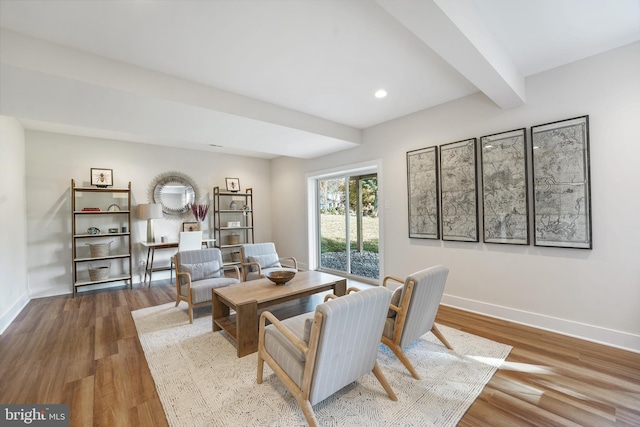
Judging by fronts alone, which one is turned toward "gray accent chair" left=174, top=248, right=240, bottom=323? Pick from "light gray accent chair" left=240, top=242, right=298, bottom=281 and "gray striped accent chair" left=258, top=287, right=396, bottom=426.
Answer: "gray striped accent chair" left=258, top=287, right=396, bottom=426

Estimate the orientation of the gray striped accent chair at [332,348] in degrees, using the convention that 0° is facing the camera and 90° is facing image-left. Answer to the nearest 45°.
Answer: approximately 135°

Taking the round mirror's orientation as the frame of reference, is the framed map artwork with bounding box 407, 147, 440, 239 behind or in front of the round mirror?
in front

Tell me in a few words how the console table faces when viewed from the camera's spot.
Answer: facing the viewer

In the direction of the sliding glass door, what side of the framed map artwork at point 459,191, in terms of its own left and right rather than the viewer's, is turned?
right

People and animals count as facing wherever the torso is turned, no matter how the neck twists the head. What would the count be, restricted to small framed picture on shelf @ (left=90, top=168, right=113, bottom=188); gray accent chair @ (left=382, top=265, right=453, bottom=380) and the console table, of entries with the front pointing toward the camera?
2

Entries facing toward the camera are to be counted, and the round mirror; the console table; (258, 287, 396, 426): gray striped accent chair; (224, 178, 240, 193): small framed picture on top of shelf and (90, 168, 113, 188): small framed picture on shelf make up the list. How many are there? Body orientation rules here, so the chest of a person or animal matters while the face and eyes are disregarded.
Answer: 4

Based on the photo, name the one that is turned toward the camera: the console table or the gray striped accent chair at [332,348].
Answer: the console table

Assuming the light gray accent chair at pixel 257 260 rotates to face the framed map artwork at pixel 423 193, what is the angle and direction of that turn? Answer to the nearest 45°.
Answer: approximately 45° to its left

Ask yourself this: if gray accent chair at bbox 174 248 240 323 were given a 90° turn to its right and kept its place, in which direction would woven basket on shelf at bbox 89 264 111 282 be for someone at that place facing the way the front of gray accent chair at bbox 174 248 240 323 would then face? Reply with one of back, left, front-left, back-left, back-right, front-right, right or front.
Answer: right

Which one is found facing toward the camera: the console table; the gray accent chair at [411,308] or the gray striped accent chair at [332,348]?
the console table

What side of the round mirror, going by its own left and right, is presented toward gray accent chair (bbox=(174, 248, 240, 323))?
front

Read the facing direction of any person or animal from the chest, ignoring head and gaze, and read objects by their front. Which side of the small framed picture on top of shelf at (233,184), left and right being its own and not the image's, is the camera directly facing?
front

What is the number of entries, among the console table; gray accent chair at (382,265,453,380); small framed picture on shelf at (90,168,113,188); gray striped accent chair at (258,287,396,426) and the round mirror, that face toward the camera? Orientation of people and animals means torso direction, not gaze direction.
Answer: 3

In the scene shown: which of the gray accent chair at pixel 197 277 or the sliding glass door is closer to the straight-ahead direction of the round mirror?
the gray accent chair

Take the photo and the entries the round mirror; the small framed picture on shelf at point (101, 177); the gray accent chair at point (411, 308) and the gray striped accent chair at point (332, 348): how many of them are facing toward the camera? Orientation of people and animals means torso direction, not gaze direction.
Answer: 2

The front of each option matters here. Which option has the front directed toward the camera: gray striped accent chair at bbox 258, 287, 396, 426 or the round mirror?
the round mirror

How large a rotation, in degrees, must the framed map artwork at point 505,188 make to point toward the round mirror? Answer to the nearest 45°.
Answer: approximately 45° to its right

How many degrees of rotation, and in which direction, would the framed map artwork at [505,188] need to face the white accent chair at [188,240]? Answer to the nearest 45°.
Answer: approximately 45° to its right

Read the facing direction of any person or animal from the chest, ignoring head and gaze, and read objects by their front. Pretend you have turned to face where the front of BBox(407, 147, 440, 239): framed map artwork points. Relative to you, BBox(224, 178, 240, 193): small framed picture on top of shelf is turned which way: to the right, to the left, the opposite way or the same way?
to the left
